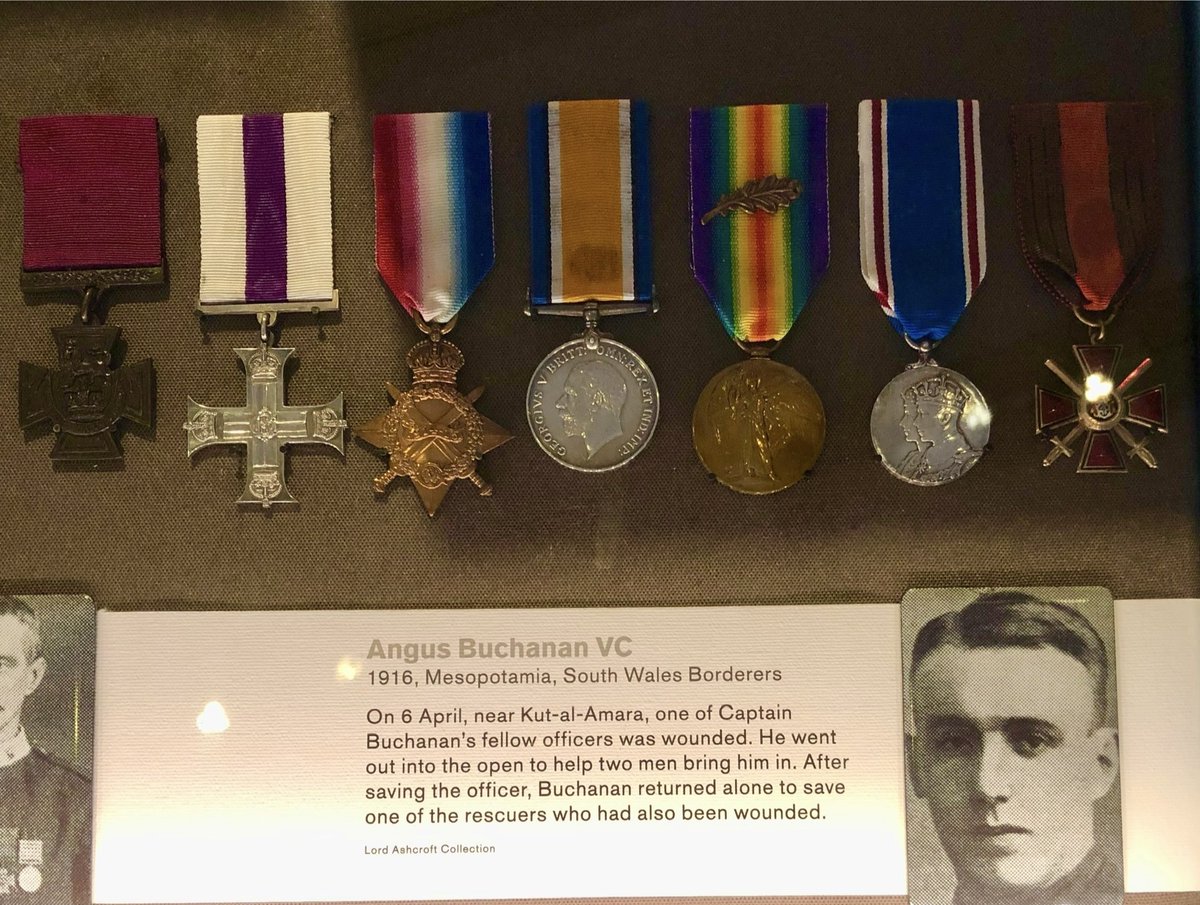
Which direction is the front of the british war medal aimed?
toward the camera

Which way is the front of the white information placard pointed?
toward the camera

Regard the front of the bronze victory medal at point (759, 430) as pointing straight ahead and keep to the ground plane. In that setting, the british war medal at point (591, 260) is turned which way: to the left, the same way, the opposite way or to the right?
the same way

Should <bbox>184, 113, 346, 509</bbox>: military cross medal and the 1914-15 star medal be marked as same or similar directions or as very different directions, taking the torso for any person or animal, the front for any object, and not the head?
same or similar directions

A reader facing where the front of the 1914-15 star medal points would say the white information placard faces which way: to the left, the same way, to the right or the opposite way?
the same way

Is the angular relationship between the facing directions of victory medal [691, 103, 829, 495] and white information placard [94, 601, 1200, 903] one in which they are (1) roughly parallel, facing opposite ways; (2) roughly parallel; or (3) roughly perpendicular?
roughly parallel
